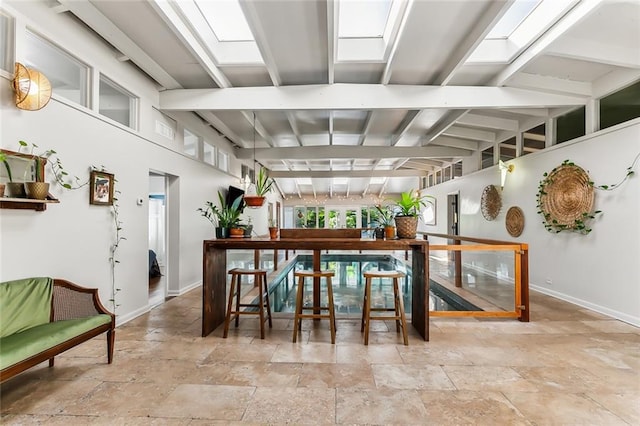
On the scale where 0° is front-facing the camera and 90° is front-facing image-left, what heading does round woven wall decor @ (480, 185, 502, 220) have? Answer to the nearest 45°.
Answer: approximately 45°

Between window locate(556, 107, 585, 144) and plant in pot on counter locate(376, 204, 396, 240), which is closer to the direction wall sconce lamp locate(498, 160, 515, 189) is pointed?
the plant in pot on counter

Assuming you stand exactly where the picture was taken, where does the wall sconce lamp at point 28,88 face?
facing the viewer and to the right of the viewer

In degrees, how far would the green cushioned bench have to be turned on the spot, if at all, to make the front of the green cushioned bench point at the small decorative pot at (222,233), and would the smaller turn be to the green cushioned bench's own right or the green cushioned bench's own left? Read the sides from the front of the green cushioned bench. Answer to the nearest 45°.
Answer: approximately 45° to the green cushioned bench's own left

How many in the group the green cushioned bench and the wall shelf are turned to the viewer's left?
0

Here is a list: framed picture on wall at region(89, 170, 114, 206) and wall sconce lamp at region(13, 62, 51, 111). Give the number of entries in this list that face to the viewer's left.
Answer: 0
